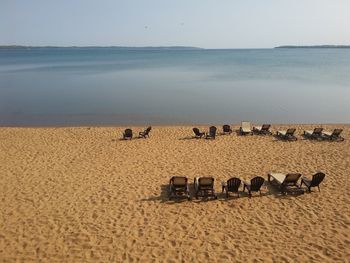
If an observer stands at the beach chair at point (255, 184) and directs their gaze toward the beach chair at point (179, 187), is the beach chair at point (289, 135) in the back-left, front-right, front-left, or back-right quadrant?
back-right

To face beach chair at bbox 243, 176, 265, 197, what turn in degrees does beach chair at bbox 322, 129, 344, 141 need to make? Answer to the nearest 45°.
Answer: approximately 90° to its left

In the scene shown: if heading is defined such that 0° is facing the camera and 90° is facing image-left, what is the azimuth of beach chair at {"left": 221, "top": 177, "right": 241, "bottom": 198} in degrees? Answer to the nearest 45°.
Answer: approximately 135°

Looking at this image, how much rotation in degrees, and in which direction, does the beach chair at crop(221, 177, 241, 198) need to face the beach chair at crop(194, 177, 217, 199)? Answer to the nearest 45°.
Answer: approximately 45° to its left

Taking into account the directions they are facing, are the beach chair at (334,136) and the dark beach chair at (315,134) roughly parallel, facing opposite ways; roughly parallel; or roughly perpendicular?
roughly parallel

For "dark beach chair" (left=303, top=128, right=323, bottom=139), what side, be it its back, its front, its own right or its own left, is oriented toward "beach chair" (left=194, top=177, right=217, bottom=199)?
left

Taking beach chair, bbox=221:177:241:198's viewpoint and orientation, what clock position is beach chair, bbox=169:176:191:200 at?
beach chair, bbox=169:176:191:200 is roughly at 10 o'clock from beach chair, bbox=221:177:241:198.

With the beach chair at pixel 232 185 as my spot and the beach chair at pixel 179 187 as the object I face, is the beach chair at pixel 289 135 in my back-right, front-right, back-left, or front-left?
back-right

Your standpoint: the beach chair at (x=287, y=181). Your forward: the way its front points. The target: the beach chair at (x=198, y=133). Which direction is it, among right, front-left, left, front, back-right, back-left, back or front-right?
front

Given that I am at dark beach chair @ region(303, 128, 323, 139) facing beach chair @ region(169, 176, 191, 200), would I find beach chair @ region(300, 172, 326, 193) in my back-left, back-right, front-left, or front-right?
front-left
